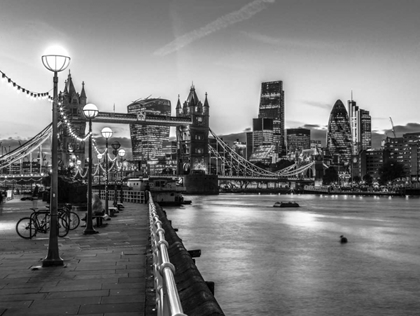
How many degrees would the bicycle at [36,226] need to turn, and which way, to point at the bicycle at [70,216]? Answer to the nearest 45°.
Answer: approximately 135° to its right
